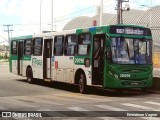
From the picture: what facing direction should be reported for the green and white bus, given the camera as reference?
facing the viewer and to the right of the viewer
